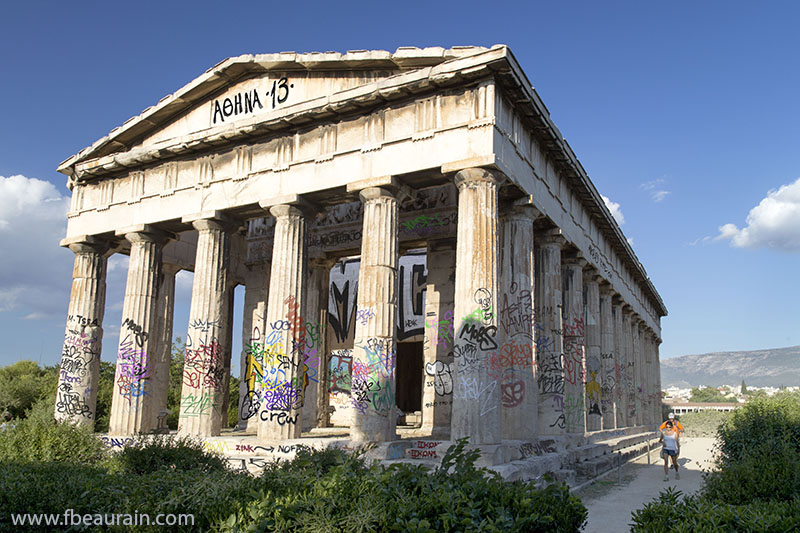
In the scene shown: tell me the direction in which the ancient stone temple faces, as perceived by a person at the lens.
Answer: facing the viewer and to the left of the viewer

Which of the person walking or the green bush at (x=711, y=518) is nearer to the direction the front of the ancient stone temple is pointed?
the green bush

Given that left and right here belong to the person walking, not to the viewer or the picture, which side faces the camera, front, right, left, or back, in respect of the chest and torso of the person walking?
front

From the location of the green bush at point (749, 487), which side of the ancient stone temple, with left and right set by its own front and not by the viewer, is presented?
left

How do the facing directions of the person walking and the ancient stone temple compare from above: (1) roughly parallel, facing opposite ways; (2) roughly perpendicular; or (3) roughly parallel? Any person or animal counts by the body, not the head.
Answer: roughly parallel

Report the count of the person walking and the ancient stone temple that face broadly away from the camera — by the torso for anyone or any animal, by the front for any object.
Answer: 0

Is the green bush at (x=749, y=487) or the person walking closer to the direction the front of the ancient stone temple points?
the green bush

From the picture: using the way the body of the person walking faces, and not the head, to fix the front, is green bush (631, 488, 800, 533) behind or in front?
in front

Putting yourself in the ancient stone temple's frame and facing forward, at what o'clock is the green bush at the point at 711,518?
The green bush is roughly at 10 o'clock from the ancient stone temple.

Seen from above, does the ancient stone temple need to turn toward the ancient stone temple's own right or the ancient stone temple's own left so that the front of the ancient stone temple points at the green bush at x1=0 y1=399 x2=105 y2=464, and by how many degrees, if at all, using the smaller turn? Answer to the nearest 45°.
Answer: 0° — it already faces it
